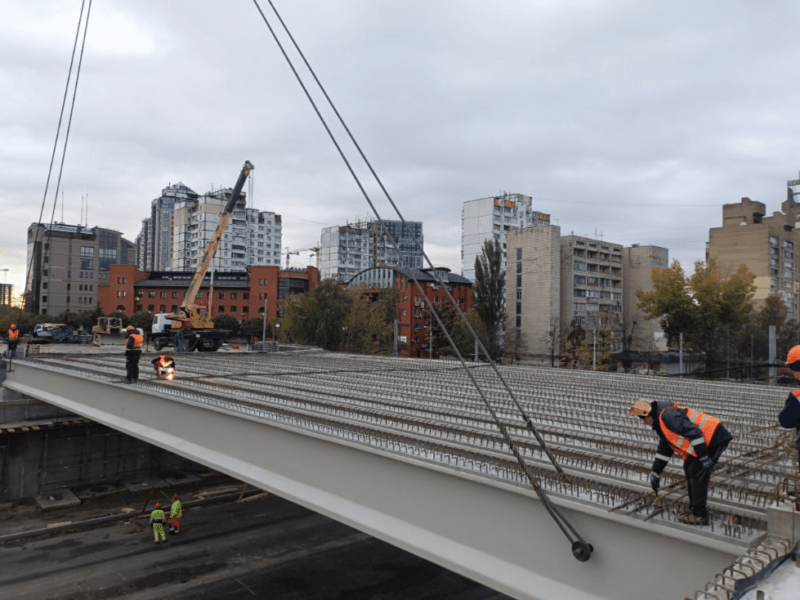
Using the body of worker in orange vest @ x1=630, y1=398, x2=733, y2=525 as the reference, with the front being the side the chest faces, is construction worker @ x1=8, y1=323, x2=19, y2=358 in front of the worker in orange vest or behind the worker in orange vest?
in front

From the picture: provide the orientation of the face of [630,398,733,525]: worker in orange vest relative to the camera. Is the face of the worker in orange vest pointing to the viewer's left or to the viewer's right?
to the viewer's left

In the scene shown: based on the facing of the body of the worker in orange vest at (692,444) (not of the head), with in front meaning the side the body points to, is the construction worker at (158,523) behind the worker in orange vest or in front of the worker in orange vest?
in front

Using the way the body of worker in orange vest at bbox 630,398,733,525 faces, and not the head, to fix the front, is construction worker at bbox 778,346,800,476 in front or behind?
behind

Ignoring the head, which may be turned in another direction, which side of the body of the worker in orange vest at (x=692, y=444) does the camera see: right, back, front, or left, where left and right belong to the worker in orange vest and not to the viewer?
left

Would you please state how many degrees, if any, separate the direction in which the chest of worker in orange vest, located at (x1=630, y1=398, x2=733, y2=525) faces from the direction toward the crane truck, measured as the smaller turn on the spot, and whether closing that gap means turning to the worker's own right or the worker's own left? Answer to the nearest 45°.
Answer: approximately 45° to the worker's own right

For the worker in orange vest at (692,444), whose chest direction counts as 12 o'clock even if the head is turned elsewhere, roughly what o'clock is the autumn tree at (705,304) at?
The autumn tree is roughly at 3 o'clock from the worker in orange vest.
